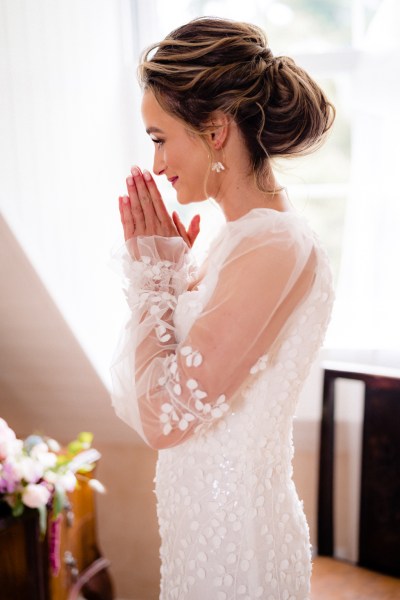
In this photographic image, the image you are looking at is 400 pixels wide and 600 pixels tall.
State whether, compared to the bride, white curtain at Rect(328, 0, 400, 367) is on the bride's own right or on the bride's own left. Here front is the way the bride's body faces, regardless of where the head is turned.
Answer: on the bride's own right

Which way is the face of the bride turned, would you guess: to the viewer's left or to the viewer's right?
to the viewer's left

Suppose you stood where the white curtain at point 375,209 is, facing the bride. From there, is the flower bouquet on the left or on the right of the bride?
right

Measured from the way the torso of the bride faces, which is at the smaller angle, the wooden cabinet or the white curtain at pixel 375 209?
the wooden cabinet

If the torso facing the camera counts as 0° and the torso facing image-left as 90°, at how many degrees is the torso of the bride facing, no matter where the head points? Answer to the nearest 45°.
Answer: approximately 90°
